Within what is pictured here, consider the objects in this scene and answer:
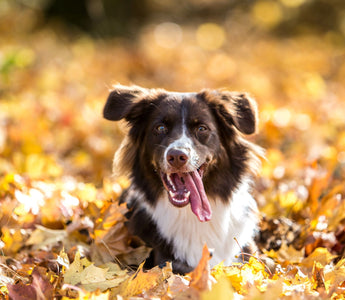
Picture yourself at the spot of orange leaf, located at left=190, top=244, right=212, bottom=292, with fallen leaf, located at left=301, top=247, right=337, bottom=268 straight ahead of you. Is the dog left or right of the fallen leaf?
left

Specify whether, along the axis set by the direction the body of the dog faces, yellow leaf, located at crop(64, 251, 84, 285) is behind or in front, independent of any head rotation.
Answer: in front

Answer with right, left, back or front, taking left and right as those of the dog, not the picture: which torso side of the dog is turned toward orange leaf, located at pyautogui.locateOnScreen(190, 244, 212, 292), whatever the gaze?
front

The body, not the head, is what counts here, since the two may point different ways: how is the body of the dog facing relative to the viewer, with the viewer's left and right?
facing the viewer

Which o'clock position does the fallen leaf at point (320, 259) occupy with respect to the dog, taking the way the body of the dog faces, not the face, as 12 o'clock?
The fallen leaf is roughly at 10 o'clock from the dog.

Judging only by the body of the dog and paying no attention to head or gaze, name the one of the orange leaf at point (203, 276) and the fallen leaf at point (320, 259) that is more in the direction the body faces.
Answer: the orange leaf

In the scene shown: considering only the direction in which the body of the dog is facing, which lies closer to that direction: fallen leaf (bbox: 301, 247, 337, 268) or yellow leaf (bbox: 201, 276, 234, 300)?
the yellow leaf

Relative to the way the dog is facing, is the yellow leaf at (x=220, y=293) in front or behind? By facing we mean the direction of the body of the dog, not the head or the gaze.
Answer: in front
